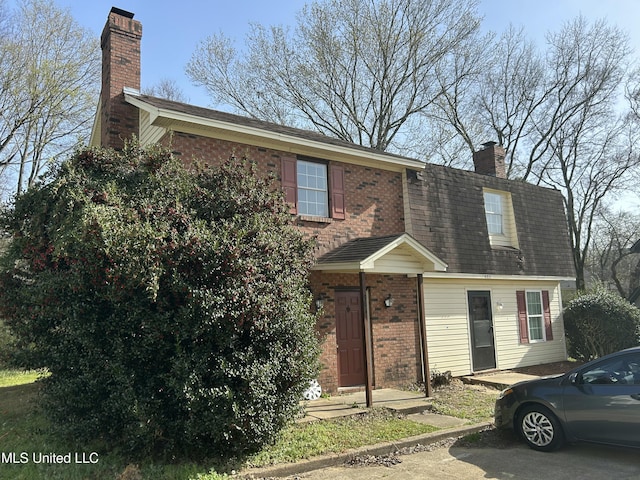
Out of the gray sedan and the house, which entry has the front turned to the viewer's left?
the gray sedan

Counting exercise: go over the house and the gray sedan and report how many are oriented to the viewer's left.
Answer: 1

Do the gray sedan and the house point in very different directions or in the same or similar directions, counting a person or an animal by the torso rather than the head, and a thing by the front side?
very different directions

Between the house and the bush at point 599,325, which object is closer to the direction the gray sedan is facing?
the house

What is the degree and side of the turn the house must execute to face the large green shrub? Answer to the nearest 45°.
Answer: approximately 90° to its right

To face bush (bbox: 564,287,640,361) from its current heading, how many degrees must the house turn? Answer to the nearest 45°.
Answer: approximately 90° to its left

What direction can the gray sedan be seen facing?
to the viewer's left

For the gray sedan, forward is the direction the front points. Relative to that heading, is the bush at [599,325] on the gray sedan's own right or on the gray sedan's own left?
on the gray sedan's own right
